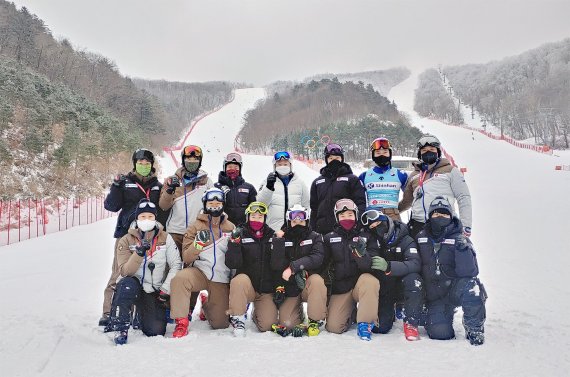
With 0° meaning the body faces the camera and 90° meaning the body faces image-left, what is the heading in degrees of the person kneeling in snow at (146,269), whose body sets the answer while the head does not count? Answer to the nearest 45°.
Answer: approximately 0°

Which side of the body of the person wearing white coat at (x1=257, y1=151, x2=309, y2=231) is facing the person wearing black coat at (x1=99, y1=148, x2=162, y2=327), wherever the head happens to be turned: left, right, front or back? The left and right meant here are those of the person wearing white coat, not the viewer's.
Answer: right

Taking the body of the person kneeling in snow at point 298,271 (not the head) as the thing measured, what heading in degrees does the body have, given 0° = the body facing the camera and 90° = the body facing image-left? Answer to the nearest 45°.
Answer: approximately 0°

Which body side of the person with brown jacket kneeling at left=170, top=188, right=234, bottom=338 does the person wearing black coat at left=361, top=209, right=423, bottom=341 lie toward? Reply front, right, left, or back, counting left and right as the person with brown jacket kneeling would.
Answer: left
